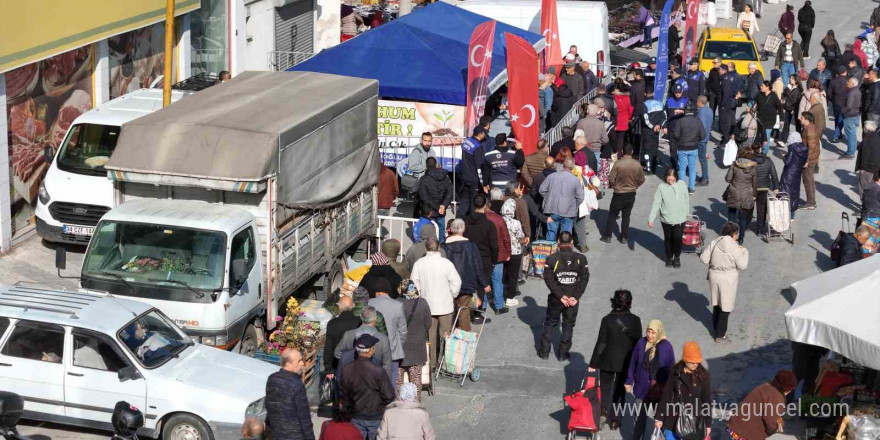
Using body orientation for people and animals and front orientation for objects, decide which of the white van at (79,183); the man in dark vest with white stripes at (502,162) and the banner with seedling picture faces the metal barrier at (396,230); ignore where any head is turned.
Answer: the banner with seedling picture

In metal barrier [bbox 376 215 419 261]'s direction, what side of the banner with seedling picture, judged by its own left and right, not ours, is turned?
front

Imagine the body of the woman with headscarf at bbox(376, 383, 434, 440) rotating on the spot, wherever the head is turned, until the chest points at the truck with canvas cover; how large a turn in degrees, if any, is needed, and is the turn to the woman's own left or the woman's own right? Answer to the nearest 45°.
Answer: approximately 45° to the woman's own left

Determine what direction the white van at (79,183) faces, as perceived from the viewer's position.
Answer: facing the viewer and to the left of the viewer

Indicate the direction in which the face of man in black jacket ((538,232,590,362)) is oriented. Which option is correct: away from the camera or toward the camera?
away from the camera

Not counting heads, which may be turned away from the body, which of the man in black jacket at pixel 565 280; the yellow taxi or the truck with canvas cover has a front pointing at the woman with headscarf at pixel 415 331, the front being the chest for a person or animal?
the yellow taxi

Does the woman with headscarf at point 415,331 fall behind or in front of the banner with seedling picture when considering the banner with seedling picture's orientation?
in front

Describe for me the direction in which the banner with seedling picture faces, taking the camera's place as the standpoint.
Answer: facing the viewer

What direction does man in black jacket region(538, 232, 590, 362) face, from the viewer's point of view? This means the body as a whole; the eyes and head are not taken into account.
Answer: away from the camera

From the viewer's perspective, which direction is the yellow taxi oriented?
toward the camera

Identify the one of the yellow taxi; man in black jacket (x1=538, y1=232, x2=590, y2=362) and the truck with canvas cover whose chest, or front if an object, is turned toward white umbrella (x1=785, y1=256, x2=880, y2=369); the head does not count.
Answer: the yellow taxi

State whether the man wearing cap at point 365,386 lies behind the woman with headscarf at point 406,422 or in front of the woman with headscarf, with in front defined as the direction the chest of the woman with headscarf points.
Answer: in front

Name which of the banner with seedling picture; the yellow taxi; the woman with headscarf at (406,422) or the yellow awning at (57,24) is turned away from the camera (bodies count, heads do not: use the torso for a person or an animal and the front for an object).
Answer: the woman with headscarf

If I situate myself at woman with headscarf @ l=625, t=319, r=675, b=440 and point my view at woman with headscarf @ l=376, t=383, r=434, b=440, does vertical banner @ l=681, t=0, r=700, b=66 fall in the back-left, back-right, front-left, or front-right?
back-right

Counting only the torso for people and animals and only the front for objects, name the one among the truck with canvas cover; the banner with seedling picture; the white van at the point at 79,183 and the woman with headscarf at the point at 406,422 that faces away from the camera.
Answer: the woman with headscarf

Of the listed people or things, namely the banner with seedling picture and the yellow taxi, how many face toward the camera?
2
